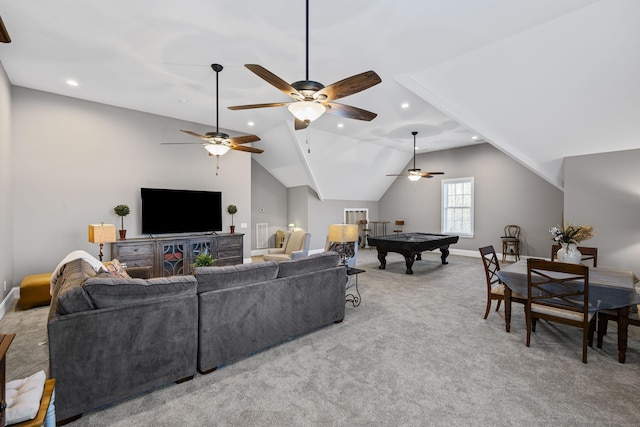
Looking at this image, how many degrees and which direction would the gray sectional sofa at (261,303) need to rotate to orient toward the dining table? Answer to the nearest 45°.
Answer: approximately 135° to its right

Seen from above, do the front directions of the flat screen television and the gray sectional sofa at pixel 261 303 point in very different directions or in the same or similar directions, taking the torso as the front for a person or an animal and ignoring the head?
very different directions

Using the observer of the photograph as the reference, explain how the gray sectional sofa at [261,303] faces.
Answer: facing away from the viewer and to the left of the viewer

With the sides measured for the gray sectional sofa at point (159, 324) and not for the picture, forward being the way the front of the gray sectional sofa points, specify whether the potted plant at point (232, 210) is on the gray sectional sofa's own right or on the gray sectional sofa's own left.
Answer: on the gray sectional sofa's own right

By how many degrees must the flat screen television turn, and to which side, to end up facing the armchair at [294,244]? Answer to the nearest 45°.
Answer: approximately 45° to its left

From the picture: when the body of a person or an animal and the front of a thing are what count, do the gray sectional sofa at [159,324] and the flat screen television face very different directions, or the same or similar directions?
very different directions

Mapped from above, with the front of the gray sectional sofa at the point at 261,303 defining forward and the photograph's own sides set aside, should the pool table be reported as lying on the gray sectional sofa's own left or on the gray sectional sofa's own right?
on the gray sectional sofa's own right

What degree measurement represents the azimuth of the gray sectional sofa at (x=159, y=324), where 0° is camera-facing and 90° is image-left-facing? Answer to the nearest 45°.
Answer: approximately 135°

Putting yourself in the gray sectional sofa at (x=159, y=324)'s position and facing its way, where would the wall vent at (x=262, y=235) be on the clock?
The wall vent is roughly at 2 o'clock from the gray sectional sofa.
